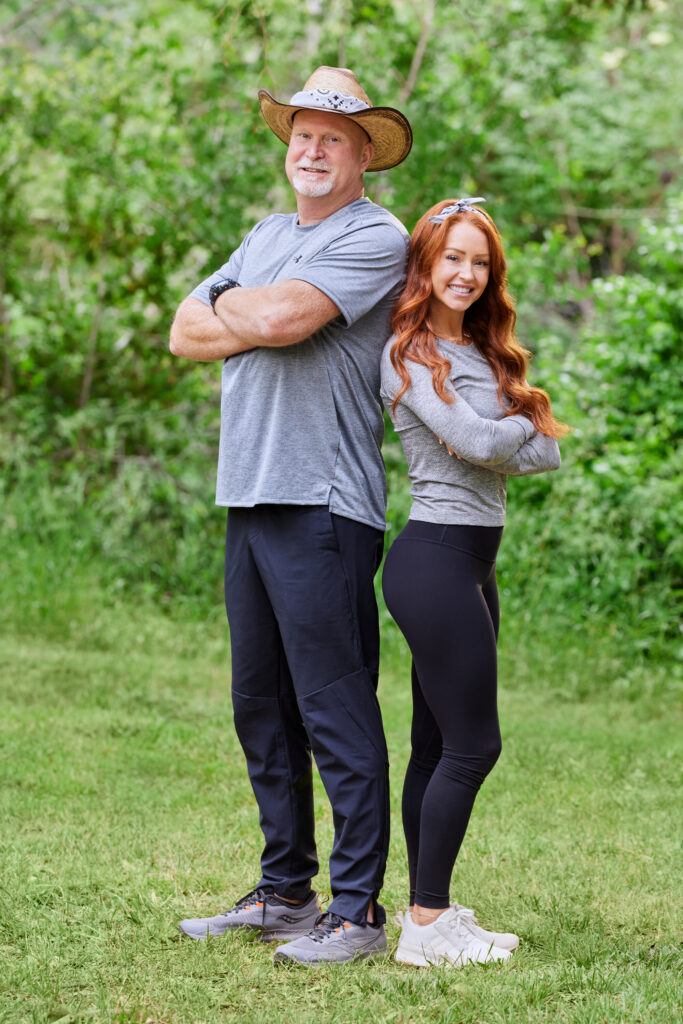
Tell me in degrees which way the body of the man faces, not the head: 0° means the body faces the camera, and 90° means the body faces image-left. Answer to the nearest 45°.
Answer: approximately 45°
